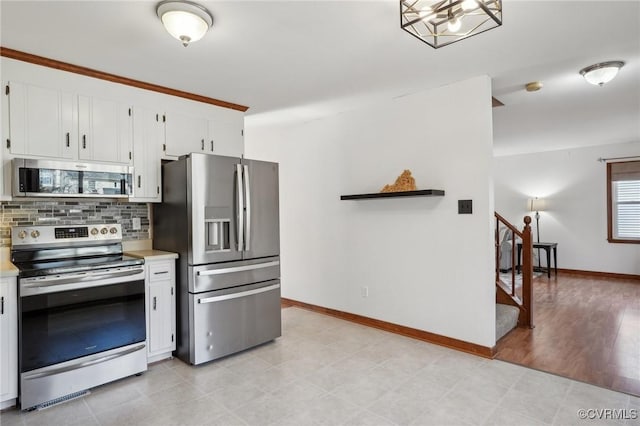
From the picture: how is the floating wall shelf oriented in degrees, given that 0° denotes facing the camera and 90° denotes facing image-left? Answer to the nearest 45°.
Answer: approximately 45°

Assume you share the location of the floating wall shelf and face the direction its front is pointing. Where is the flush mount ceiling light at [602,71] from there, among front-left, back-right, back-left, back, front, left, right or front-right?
back-left

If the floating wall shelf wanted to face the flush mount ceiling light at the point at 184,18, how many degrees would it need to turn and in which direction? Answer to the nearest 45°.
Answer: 0° — it already faces it

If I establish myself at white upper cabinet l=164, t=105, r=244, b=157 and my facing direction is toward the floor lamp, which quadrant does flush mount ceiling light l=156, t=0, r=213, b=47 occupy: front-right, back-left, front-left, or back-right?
back-right

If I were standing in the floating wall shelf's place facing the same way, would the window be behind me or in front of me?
behind

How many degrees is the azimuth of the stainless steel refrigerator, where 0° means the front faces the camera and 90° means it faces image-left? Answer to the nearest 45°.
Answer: approximately 315°

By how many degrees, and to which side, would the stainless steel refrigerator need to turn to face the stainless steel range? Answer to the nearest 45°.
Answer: approximately 135° to its right

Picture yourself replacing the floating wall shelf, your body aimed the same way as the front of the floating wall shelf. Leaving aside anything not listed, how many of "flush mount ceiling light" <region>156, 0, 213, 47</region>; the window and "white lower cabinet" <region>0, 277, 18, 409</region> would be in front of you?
2

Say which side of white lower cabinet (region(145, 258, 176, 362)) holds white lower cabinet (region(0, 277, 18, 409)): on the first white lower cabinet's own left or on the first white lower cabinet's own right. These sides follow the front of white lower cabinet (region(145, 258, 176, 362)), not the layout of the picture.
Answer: on the first white lower cabinet's own right
